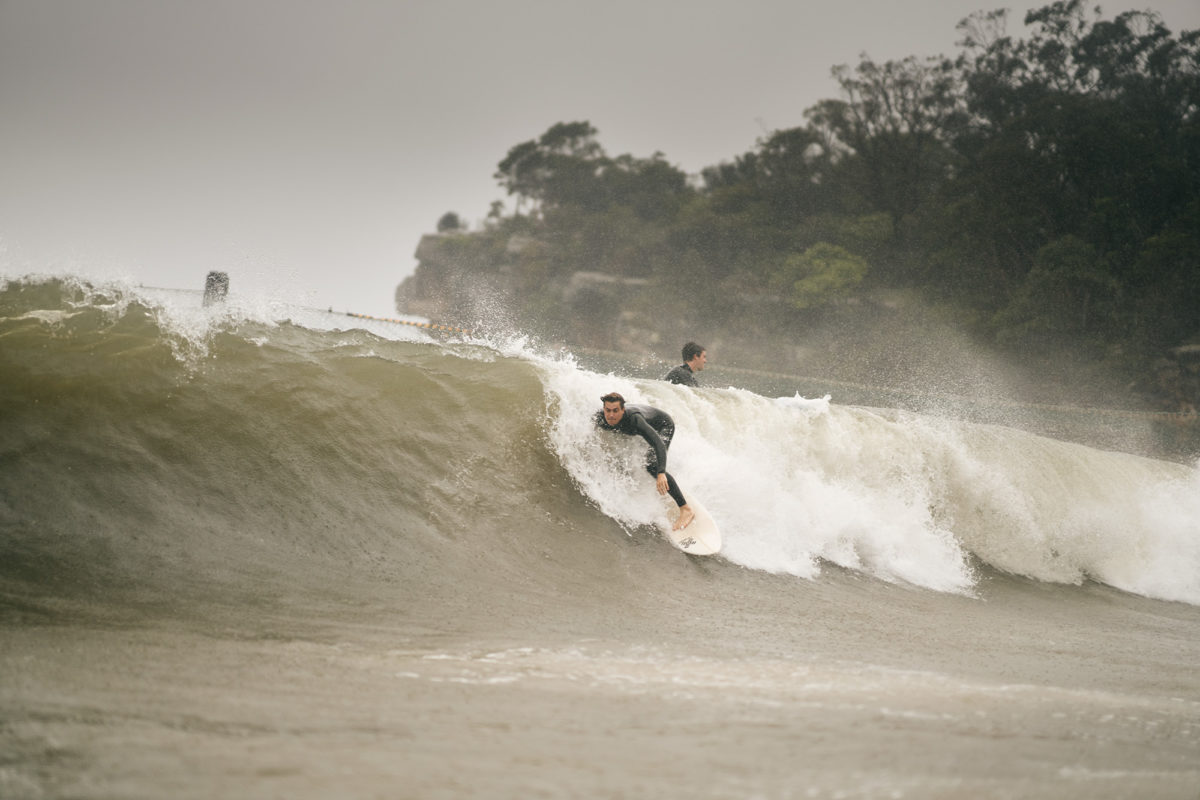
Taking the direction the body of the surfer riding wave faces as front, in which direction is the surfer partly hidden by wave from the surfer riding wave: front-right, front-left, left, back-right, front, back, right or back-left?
back-right

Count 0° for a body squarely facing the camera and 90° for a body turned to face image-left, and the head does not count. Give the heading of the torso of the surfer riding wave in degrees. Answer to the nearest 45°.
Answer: approximately 45°

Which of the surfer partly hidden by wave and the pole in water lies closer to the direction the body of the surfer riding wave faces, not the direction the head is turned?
the pole in water

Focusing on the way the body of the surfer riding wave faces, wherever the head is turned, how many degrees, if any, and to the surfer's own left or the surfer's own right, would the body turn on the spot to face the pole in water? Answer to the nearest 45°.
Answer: approximately 90° to the surfer's own right
